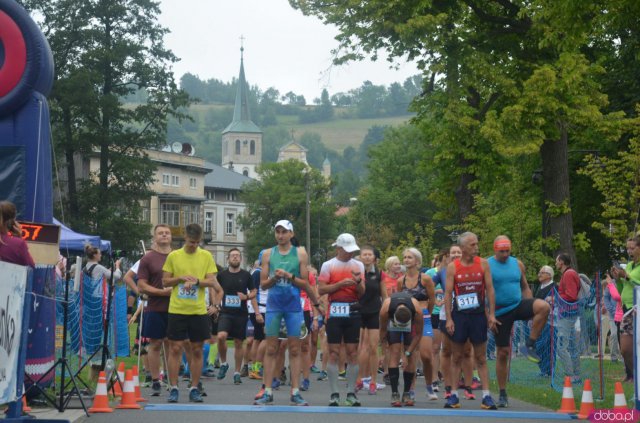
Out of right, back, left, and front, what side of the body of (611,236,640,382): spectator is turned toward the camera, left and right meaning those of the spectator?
left

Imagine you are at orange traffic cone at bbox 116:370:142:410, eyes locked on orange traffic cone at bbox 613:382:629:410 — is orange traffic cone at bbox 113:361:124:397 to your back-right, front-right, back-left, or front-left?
back-left

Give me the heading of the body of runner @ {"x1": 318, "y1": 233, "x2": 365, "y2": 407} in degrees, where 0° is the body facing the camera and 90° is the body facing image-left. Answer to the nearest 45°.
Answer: approximately 0°

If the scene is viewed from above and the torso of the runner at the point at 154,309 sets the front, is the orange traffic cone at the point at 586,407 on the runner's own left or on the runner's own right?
on the runner's own left

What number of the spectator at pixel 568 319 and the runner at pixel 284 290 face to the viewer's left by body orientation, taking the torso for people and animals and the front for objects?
1

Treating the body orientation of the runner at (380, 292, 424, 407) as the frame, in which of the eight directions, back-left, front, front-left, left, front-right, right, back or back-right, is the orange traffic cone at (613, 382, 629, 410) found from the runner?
front-left

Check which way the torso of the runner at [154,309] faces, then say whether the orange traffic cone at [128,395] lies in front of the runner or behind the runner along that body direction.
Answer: in front

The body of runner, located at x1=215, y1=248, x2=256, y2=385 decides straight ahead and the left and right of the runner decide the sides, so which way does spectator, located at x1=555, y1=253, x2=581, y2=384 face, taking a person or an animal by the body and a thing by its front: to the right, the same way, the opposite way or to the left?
to the right
